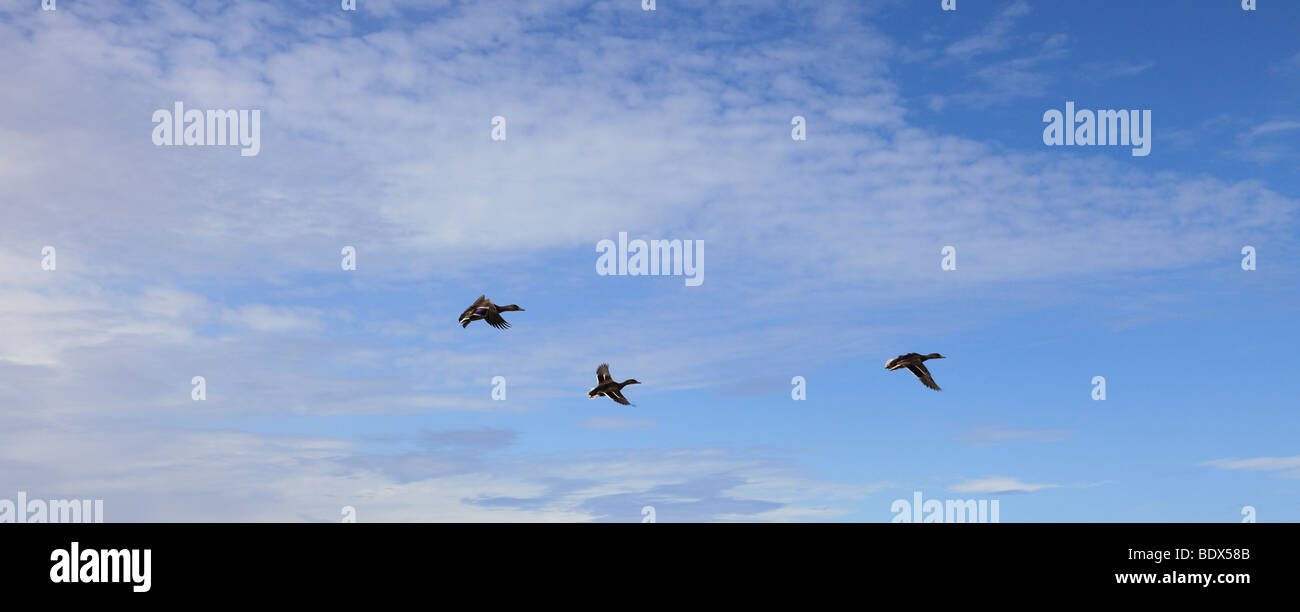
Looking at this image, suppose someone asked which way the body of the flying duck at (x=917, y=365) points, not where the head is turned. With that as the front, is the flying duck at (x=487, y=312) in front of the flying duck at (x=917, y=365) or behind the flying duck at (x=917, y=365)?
behind

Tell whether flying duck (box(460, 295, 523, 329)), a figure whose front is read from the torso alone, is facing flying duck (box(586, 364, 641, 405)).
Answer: yes

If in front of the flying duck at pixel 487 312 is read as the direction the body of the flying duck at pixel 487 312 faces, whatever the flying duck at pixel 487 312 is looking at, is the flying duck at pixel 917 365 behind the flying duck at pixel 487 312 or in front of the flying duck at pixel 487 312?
in front

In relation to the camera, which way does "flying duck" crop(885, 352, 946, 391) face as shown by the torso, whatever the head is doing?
to the viewer's right

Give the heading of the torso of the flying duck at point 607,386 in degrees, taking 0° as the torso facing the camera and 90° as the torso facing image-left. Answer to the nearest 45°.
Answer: approximately 270°

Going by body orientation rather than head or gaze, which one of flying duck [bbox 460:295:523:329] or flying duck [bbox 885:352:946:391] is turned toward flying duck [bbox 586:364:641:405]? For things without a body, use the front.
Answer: flying duck [bbox 460:295:523:329]

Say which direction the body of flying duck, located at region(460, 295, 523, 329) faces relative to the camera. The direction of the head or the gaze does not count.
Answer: to the viewer's right

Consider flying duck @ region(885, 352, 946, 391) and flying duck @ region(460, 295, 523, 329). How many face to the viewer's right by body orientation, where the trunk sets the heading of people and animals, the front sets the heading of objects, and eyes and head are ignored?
2
